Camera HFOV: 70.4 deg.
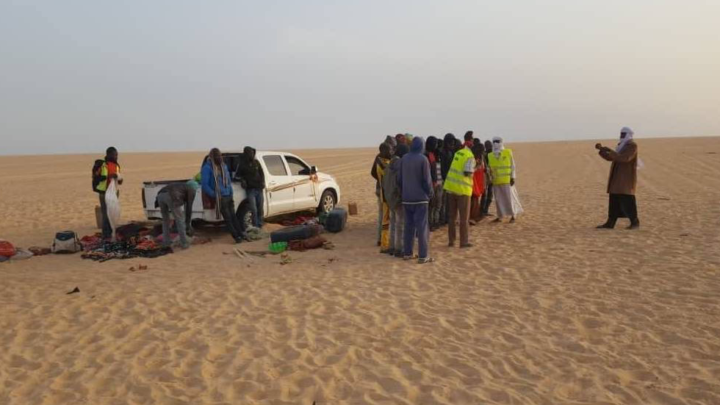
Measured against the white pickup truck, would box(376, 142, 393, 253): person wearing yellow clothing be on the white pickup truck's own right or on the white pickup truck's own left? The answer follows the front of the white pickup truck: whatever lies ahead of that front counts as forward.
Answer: on the white pickup truck's own right

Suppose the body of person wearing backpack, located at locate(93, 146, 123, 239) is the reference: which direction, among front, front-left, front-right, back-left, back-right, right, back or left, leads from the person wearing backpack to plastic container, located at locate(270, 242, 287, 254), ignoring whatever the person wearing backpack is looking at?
front-right

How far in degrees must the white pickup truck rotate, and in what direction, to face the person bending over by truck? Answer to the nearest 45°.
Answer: approximately 135° to its right

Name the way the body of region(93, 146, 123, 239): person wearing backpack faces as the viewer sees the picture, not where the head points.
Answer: to the viewer's right

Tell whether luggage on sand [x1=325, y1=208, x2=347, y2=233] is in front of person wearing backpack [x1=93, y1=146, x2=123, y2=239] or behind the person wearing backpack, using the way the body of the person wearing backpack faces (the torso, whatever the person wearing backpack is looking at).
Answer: in front

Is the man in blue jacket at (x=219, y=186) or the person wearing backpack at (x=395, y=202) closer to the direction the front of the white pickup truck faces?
the person wearing backpack

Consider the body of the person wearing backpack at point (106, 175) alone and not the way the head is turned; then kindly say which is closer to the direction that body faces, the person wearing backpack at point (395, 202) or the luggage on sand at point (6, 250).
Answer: the person wearing backpack

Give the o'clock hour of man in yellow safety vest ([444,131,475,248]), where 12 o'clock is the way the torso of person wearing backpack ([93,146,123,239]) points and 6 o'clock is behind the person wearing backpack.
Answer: The man in yellow safety vest is roughly at 1 o'clock from the person wearing backpack.

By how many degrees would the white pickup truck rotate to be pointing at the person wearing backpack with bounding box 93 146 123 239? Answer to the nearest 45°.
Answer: approximately 180°

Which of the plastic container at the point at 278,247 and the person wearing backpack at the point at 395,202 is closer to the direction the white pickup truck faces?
the person wearing backpack

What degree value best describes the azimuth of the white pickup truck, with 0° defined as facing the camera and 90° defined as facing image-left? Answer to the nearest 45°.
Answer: approximately 270°

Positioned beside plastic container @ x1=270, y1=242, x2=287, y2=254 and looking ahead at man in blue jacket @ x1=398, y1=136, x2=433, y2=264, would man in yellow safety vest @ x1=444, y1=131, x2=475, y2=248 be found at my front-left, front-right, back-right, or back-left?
front-left

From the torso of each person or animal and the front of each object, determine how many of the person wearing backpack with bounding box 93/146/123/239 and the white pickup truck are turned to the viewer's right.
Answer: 2

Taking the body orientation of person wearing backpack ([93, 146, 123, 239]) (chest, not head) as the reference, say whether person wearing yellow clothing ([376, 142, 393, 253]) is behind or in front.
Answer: in front

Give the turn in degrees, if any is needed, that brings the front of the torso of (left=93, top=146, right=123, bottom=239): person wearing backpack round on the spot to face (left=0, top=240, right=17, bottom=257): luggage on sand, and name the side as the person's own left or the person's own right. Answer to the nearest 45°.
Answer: approximately 180°

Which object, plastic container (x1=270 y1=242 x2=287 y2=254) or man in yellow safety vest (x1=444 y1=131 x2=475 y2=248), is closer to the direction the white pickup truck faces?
the man in yellow safety vest
